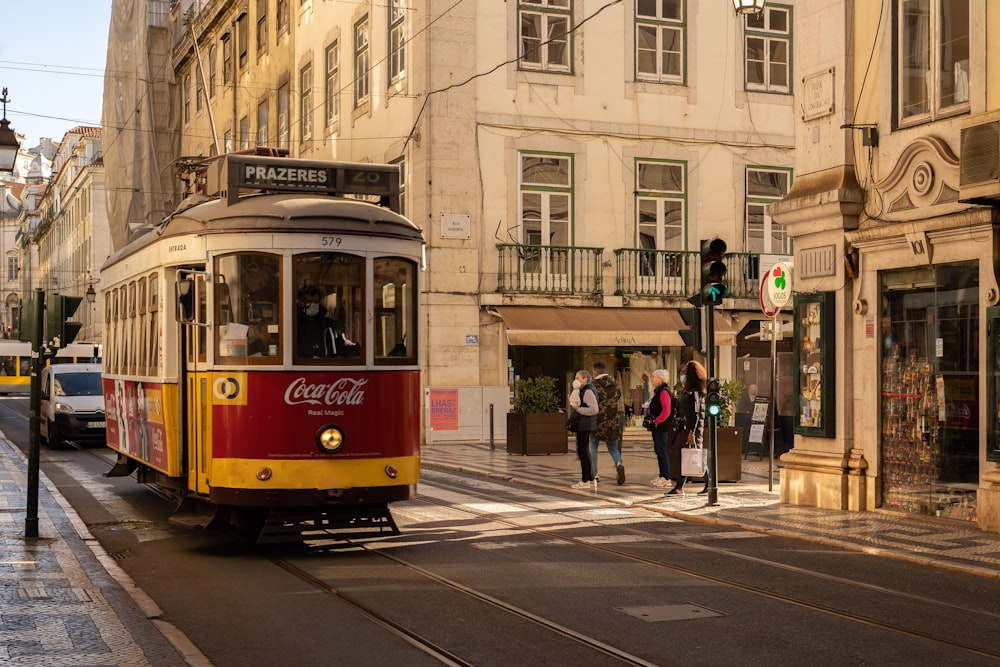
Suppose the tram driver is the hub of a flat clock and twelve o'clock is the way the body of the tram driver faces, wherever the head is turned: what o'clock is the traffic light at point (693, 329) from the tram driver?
The traffic light is roughly at 9 o'clock from the tram driver.

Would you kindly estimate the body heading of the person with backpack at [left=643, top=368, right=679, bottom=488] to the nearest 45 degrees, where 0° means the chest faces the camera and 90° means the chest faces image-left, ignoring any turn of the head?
approximately 90°

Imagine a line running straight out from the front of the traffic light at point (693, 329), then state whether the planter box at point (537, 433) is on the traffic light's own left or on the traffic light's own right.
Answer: on the traffic light's own right

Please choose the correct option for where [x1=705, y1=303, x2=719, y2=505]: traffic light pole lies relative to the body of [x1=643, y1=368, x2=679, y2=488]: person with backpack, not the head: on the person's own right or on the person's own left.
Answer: on the person's own left

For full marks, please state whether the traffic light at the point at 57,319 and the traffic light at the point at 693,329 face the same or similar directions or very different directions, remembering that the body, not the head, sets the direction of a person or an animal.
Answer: very different directions

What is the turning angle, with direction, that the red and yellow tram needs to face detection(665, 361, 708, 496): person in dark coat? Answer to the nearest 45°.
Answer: approximately 90° to its left

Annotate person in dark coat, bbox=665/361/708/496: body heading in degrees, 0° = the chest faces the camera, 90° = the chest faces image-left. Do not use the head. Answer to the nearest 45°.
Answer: approximately 90°

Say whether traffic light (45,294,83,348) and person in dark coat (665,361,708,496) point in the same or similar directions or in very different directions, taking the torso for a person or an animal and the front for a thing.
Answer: very different directions

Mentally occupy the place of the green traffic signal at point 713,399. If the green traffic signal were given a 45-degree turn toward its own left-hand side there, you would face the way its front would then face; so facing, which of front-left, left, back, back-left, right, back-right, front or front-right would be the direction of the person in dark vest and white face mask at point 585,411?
back

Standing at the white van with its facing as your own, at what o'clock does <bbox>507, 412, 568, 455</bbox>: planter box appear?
The planter box is roughly at 10 o'clock from the white van.
